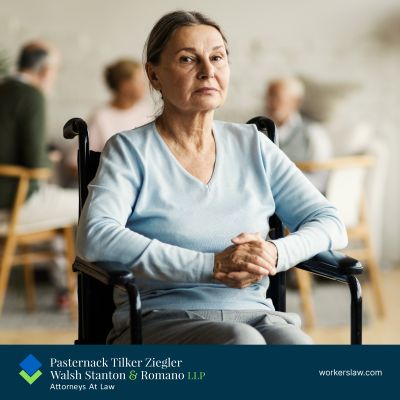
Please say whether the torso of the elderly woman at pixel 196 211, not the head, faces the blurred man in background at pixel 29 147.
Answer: no

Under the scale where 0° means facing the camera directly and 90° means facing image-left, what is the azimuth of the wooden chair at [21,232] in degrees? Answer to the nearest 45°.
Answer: approximately 225°

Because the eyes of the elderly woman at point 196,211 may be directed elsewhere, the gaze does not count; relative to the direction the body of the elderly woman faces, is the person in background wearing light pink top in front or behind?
behind

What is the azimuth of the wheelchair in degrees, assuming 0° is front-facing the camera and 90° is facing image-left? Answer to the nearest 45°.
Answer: approximately 315°

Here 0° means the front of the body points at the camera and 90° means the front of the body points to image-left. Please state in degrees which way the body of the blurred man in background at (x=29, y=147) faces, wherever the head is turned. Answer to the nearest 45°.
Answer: approximately 225°

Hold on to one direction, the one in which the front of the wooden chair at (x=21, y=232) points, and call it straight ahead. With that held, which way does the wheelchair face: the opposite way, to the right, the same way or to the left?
to the right

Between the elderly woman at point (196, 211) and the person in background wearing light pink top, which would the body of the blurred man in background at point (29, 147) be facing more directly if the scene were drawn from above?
the person in background wearing light pink top

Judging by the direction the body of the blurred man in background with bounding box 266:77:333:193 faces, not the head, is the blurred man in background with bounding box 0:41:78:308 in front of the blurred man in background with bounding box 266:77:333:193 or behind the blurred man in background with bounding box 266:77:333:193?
in front

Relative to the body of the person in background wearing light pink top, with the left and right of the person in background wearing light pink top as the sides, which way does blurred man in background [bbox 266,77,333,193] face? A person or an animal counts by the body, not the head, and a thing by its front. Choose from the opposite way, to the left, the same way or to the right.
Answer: to the right

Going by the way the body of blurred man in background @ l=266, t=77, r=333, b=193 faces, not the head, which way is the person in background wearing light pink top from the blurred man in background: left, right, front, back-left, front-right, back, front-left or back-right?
front-right

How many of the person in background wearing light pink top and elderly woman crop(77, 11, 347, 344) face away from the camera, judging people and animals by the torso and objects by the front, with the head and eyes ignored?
0

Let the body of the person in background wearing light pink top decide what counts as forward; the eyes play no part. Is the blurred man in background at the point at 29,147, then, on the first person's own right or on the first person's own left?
on the first person's own right
